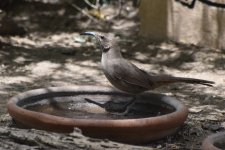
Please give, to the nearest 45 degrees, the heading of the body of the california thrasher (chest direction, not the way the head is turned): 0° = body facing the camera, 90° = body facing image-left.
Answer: approximately 90°

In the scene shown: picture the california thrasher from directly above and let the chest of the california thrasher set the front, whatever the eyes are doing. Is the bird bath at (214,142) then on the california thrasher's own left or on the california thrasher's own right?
on the california thrasher's own left
